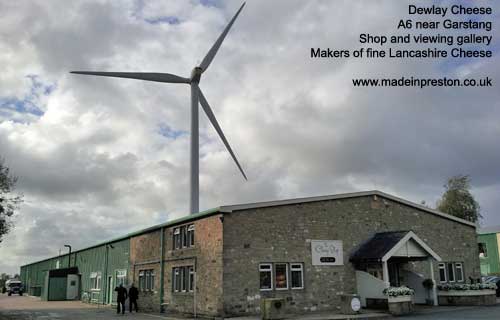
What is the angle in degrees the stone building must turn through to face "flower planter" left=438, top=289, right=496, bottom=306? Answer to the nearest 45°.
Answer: approximately 45° to its left
